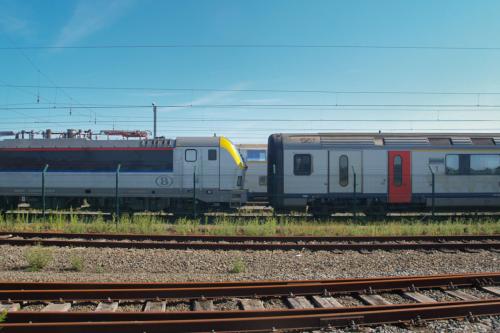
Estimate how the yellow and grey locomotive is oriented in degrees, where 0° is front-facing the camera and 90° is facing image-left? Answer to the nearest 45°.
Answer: approximately 270°

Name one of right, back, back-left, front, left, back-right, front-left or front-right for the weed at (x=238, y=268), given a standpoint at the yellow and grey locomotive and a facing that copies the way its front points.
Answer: right

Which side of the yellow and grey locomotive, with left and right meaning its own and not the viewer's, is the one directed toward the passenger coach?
front

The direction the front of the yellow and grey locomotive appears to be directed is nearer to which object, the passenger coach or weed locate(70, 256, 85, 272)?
the passenger coach

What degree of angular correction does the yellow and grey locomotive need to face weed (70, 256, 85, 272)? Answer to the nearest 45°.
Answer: approximately 90° to its right

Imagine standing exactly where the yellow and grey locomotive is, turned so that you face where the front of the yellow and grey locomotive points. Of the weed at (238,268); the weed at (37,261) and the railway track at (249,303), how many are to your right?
3

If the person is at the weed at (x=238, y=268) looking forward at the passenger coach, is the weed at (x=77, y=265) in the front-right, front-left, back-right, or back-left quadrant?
back-left
